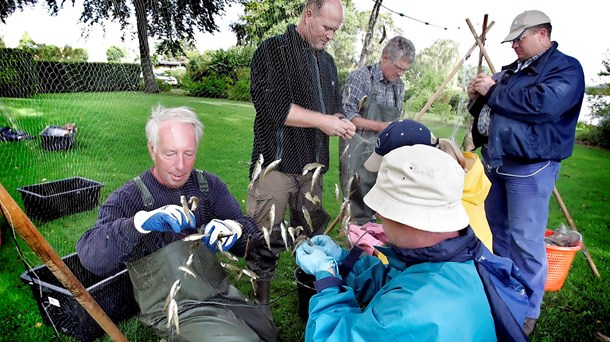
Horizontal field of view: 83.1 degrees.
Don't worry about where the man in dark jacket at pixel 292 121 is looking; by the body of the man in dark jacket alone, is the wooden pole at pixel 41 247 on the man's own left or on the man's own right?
on the man's own right

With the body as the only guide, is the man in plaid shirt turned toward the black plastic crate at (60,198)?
no

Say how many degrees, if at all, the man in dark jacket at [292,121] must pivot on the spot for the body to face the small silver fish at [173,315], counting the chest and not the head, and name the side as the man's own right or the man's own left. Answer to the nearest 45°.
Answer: approximately 90° to the man's own right

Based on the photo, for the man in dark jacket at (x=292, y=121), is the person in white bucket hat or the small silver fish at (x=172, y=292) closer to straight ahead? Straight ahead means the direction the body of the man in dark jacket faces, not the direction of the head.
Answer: the person in white bucket hat

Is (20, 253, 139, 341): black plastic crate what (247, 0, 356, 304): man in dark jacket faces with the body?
no

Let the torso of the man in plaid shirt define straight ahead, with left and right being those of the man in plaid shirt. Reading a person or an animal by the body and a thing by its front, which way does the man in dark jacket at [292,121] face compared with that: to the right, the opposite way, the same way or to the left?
the same way

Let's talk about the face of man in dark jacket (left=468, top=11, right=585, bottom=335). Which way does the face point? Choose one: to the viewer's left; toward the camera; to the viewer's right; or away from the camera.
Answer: to the viewer's left

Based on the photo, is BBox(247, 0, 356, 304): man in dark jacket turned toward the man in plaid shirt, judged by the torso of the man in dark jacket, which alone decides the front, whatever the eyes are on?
no

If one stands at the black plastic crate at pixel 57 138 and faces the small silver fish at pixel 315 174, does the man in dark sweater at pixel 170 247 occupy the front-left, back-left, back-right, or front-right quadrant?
front-right
